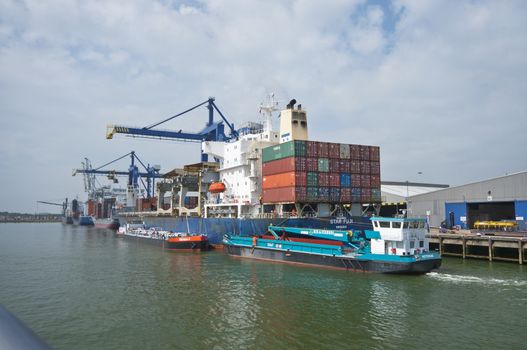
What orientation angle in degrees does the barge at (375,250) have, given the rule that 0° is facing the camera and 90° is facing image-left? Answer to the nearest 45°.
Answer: approximately 135°

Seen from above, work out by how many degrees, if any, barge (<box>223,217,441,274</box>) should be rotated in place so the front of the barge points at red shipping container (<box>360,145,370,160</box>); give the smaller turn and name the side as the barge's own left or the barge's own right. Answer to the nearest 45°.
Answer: approximately 45° to the barge's own right

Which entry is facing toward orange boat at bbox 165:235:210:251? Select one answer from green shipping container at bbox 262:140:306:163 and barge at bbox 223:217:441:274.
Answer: the barge

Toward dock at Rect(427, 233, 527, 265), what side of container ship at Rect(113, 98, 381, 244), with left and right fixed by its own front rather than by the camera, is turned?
back

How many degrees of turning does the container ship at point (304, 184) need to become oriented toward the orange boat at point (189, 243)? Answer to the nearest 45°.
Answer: approximately 45° to its left

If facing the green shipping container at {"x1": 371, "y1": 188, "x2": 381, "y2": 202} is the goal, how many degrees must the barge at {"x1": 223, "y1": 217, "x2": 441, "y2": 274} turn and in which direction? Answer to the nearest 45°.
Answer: approximately 45° to its right
